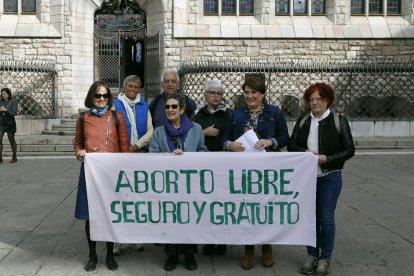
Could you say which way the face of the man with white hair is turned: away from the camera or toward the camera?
toward the camera

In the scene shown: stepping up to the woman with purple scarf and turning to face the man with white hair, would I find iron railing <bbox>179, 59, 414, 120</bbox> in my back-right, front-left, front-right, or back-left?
front-right

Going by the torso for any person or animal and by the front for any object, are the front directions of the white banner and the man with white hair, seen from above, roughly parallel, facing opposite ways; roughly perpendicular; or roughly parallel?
roughly parallel

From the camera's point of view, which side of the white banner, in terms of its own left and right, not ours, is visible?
front

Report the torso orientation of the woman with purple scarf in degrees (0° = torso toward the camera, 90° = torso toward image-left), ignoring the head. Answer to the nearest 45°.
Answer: approximately 0°

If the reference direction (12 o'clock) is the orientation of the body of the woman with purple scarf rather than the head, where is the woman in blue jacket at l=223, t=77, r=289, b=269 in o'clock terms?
The woman in blue jacket is roughly at 9 o'clock from the woman with purple scarf.

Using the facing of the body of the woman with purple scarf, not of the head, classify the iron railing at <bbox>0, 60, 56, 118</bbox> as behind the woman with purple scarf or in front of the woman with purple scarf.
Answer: behind

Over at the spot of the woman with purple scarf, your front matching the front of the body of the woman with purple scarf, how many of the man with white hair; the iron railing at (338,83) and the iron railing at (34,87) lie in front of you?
0

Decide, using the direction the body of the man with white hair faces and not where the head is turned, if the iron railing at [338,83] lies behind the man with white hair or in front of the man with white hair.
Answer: behind

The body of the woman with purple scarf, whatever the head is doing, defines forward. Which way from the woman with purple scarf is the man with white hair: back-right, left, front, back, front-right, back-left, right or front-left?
back

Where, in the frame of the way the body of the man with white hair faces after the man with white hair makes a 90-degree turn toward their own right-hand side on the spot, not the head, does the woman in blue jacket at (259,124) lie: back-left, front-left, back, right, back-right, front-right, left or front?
back-left

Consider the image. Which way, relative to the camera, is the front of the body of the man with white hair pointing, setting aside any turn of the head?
toward the camera

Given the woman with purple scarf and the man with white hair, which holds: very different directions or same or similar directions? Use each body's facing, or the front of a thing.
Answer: same or similar directions

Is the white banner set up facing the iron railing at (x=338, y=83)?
no
